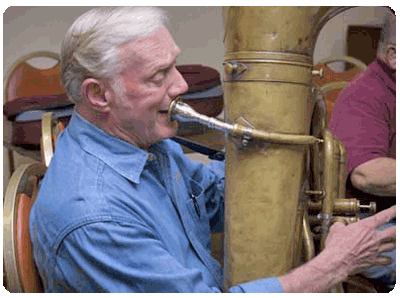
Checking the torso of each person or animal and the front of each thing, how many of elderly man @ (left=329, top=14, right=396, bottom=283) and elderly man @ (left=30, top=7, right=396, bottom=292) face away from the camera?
0

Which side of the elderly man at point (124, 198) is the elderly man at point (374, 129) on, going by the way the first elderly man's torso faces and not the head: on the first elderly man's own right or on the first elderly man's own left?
on the first elderly man's own left

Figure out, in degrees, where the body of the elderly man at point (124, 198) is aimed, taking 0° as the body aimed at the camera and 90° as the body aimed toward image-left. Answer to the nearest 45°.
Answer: approximately 315°

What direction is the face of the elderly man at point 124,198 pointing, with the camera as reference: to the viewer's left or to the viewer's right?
to the viewer's right
